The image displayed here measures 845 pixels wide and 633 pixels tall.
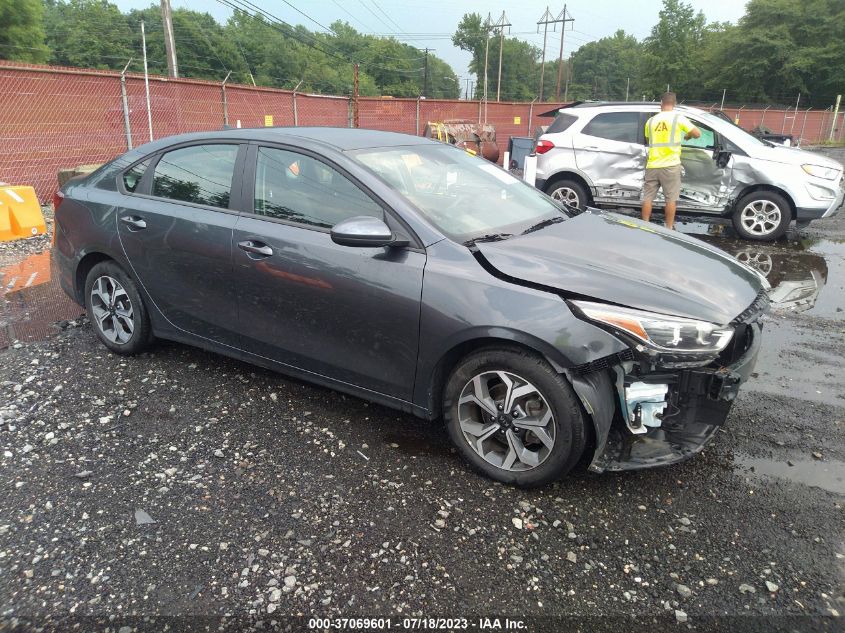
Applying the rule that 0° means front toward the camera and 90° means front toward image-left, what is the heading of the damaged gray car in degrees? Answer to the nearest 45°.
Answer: approximately 315°

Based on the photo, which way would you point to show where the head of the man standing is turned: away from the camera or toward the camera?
away from the camera

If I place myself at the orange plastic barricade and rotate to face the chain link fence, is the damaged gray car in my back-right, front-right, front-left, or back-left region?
back-right

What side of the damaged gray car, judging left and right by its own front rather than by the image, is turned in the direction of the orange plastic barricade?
back
